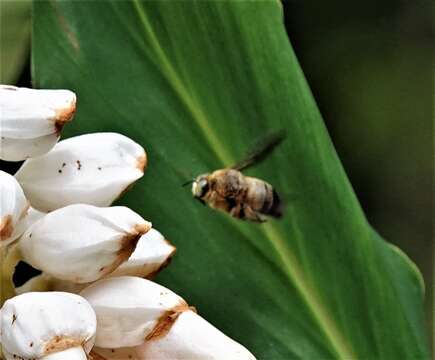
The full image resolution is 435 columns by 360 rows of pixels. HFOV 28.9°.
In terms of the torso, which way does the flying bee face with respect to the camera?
to the viewer's left
